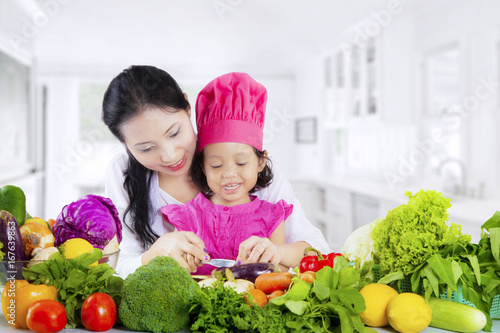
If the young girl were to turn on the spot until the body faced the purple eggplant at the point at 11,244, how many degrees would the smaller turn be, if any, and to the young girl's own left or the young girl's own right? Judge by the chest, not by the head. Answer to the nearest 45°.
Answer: approximately 45° to the young girl's own right

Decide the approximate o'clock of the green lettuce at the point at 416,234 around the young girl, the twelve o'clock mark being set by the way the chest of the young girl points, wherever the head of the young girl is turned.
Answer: The green lettuce is roughly at 10 o'clock from the young girl.

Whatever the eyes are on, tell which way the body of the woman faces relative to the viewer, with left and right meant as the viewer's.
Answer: facing the viewer

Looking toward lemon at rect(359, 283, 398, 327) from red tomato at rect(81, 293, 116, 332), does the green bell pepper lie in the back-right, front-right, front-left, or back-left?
back-left

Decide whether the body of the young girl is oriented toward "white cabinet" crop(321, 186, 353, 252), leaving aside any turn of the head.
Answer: no

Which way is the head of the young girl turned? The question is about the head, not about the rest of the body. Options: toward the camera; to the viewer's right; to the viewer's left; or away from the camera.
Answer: toward the camera

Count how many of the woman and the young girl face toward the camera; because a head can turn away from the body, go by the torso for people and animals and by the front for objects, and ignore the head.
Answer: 2

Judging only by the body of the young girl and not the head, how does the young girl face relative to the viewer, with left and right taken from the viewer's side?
facing the viewer

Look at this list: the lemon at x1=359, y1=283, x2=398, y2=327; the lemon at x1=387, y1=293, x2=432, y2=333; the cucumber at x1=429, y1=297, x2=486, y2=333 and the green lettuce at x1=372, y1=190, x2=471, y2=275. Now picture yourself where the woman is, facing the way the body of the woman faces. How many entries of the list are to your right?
0

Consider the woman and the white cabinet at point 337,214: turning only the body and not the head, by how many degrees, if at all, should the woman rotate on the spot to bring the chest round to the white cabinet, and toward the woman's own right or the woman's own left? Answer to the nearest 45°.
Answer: approximately 135° to the woman's own left

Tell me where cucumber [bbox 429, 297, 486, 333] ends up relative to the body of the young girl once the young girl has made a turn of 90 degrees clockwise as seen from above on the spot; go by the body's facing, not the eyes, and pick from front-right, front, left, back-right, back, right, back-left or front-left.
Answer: back-left

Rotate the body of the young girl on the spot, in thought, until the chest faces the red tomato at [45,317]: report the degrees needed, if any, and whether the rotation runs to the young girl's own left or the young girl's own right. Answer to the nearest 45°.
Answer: approximately 45° to the young girl's own right
